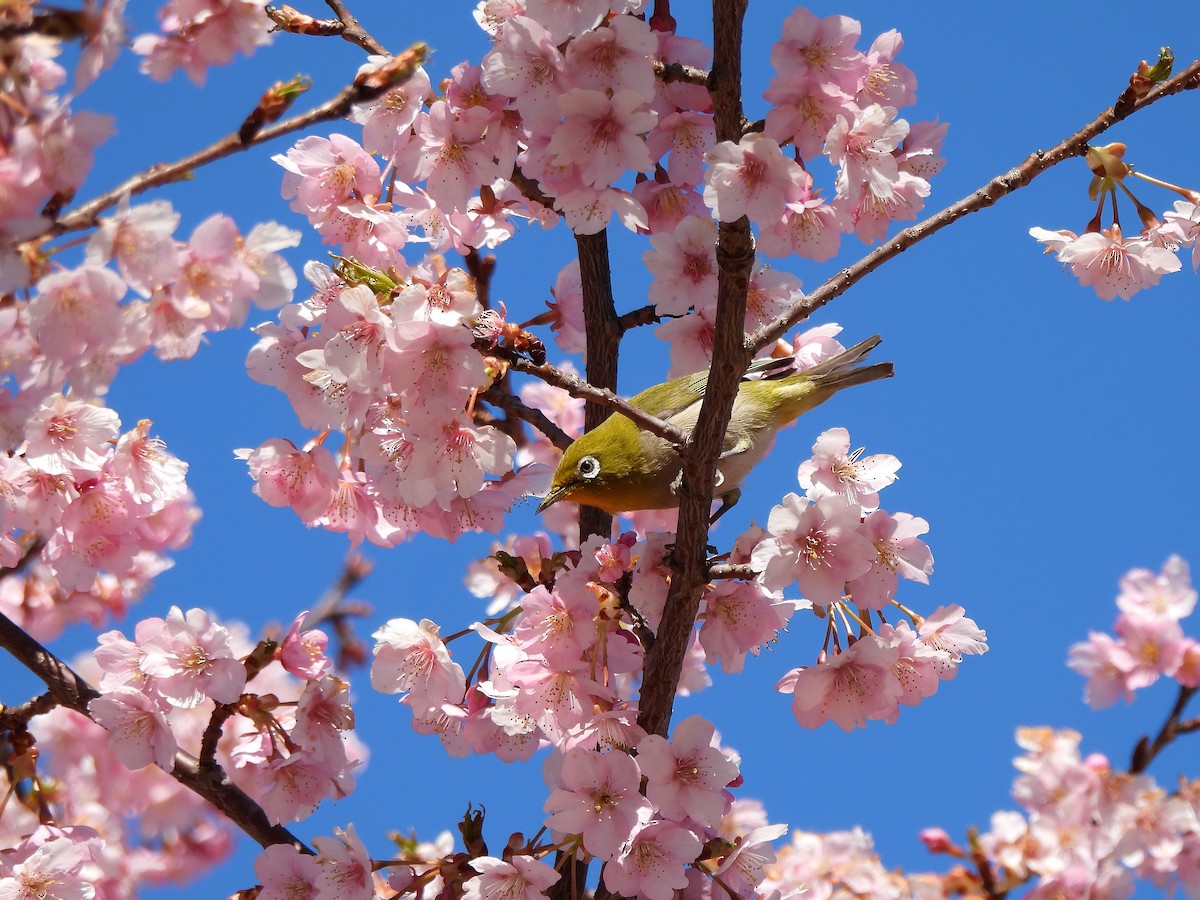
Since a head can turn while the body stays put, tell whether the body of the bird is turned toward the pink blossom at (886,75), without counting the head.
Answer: no

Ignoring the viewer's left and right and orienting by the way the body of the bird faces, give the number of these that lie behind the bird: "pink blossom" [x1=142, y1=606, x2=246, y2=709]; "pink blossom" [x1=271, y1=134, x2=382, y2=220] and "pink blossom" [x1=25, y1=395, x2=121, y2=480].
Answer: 0

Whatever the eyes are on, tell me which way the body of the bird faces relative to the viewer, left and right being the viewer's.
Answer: facing to the left of the viewer

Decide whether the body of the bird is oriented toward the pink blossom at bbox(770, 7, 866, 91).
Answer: no

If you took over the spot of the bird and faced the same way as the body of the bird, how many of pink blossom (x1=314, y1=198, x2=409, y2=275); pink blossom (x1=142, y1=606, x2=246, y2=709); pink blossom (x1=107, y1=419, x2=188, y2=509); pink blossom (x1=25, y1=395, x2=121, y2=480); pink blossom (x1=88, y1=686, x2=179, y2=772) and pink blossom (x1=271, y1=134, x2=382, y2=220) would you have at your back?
0

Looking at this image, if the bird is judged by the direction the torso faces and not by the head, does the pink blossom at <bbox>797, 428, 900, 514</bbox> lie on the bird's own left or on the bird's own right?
on the bird's own left

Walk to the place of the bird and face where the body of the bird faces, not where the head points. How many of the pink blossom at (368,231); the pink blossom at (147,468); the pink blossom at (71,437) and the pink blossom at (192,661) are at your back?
0
